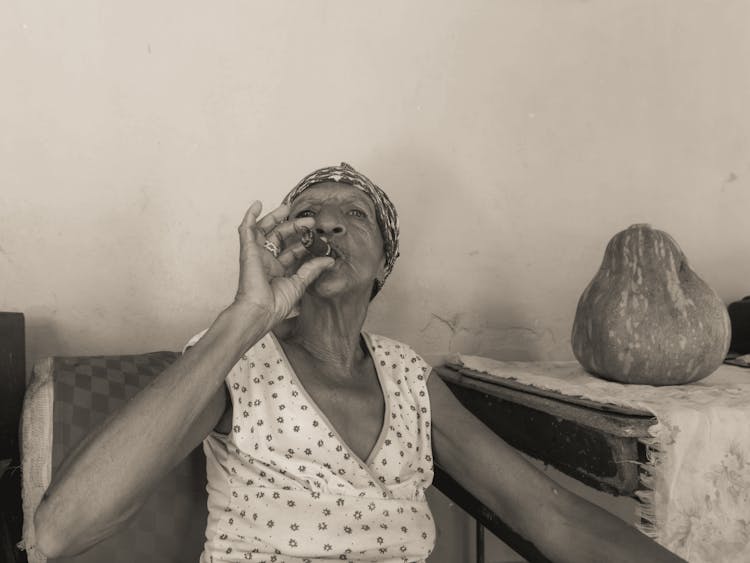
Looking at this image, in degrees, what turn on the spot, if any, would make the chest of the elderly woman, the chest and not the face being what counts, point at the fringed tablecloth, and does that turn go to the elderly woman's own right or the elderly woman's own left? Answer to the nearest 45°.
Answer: approximately 90° to the elderly woman's own left

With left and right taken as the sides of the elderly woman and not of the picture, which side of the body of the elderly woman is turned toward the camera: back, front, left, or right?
front

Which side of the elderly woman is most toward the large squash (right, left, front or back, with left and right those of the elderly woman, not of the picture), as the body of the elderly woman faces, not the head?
left
